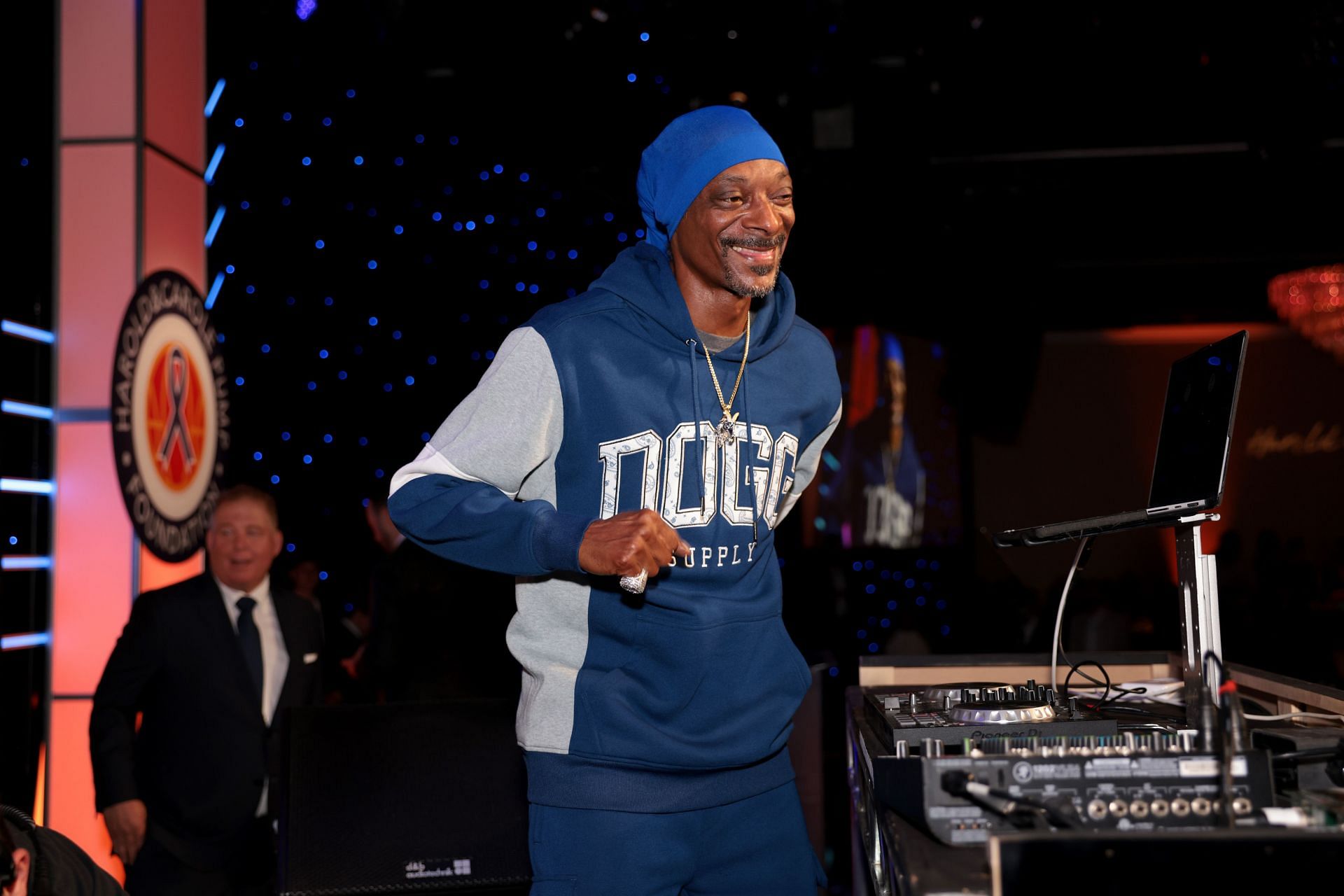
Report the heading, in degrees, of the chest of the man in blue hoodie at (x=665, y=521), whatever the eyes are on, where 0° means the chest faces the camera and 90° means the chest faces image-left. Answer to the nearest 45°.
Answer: approximately 315°

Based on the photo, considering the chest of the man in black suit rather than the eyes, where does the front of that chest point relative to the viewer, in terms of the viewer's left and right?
facing the viewer and to the right of the viewer

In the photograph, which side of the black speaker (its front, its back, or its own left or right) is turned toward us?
front

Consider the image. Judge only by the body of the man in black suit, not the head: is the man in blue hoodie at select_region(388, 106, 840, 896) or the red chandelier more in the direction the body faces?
the man in blue hoodie

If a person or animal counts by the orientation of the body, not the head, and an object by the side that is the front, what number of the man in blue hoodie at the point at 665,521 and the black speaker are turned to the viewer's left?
0

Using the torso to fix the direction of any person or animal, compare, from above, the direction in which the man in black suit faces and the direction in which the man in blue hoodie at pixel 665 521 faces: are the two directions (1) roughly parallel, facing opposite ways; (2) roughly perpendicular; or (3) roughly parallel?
roughly parallel

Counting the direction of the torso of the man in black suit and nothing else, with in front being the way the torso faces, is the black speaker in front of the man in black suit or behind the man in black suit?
in front

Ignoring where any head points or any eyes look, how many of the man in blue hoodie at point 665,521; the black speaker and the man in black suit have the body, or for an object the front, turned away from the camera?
0

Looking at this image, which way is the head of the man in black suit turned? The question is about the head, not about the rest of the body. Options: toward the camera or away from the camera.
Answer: toward the camera

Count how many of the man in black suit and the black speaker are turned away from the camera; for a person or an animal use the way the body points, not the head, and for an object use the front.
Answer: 0

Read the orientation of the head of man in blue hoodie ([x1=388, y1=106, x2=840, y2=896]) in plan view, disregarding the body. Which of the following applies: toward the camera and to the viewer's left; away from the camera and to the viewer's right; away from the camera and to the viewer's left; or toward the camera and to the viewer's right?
toward the camera and to the viewer's right

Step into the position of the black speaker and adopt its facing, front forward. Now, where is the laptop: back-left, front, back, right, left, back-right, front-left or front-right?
front-left

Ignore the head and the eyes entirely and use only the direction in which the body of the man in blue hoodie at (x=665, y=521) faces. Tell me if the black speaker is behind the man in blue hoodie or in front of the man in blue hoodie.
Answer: behind

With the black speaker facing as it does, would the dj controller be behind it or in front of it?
in front
